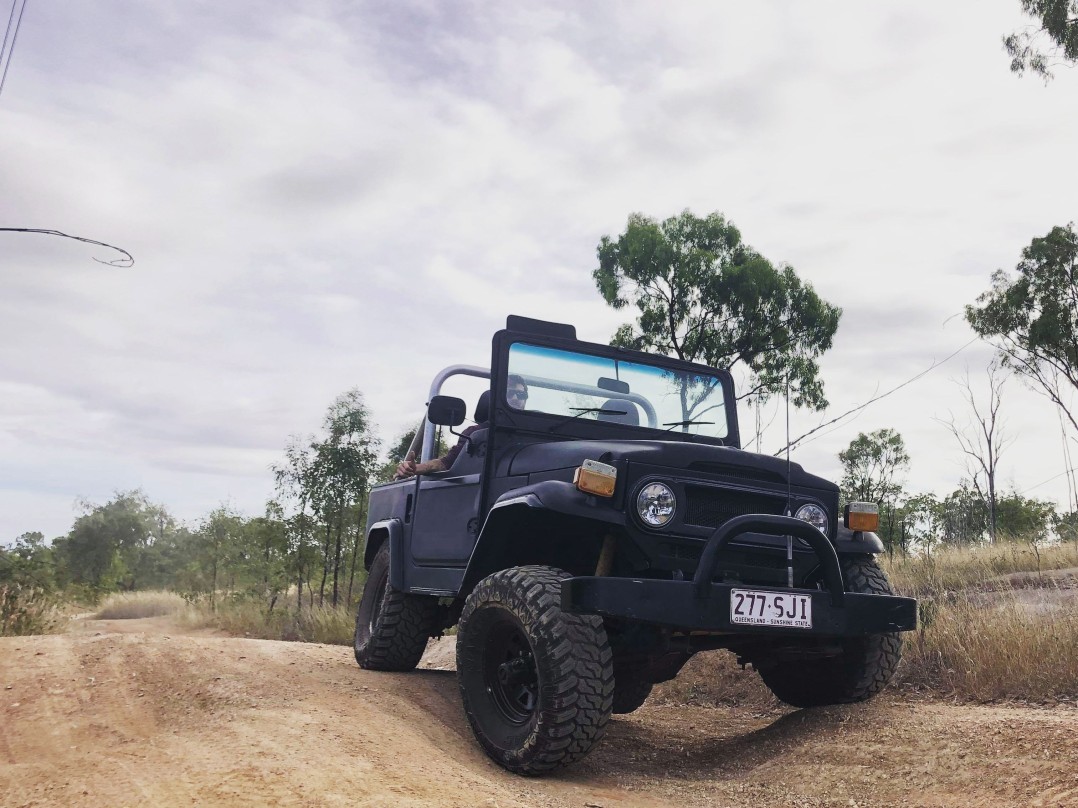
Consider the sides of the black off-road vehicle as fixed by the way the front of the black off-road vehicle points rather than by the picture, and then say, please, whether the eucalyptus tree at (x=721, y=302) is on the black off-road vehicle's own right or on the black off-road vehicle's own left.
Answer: on the black off-road vehicle's own left

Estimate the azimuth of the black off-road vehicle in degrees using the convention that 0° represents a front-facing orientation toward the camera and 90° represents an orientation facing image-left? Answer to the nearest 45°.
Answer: approximately 315°
